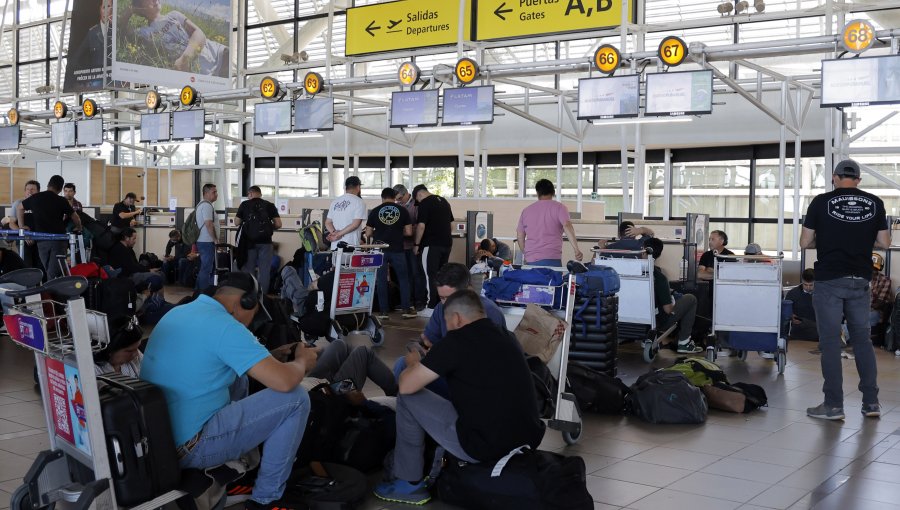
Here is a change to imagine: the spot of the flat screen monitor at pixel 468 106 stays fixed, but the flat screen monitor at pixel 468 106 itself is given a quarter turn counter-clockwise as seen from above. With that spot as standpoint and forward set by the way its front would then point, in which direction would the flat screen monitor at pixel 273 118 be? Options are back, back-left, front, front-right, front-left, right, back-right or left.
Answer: back

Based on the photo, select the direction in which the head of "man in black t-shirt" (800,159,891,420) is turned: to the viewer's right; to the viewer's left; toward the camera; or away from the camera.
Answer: away from the camera

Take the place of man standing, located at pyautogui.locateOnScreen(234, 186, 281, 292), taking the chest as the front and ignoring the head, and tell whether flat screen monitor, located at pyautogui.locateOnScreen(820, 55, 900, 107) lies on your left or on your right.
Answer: on your right

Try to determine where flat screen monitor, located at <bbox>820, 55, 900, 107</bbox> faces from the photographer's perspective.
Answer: facing the viewer

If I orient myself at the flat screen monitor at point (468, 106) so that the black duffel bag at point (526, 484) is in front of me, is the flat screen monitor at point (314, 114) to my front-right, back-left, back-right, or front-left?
back-right

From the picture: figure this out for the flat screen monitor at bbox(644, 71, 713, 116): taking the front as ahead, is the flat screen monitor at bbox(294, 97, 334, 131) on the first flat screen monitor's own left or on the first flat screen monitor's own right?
on the first flat screen monitor's own right

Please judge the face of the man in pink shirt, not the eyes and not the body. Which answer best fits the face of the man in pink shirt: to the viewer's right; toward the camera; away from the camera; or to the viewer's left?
away from the camera

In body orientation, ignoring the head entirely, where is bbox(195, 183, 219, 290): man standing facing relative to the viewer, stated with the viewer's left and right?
facing to the right of the viewer

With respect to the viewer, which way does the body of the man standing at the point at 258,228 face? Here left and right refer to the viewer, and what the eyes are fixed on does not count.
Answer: facing away from the viewer

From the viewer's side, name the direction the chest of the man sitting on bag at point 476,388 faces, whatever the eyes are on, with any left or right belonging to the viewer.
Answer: facing away from the viewer and to the left of the viewer

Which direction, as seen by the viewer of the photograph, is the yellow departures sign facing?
facing the viewer and to the left of the viewer
